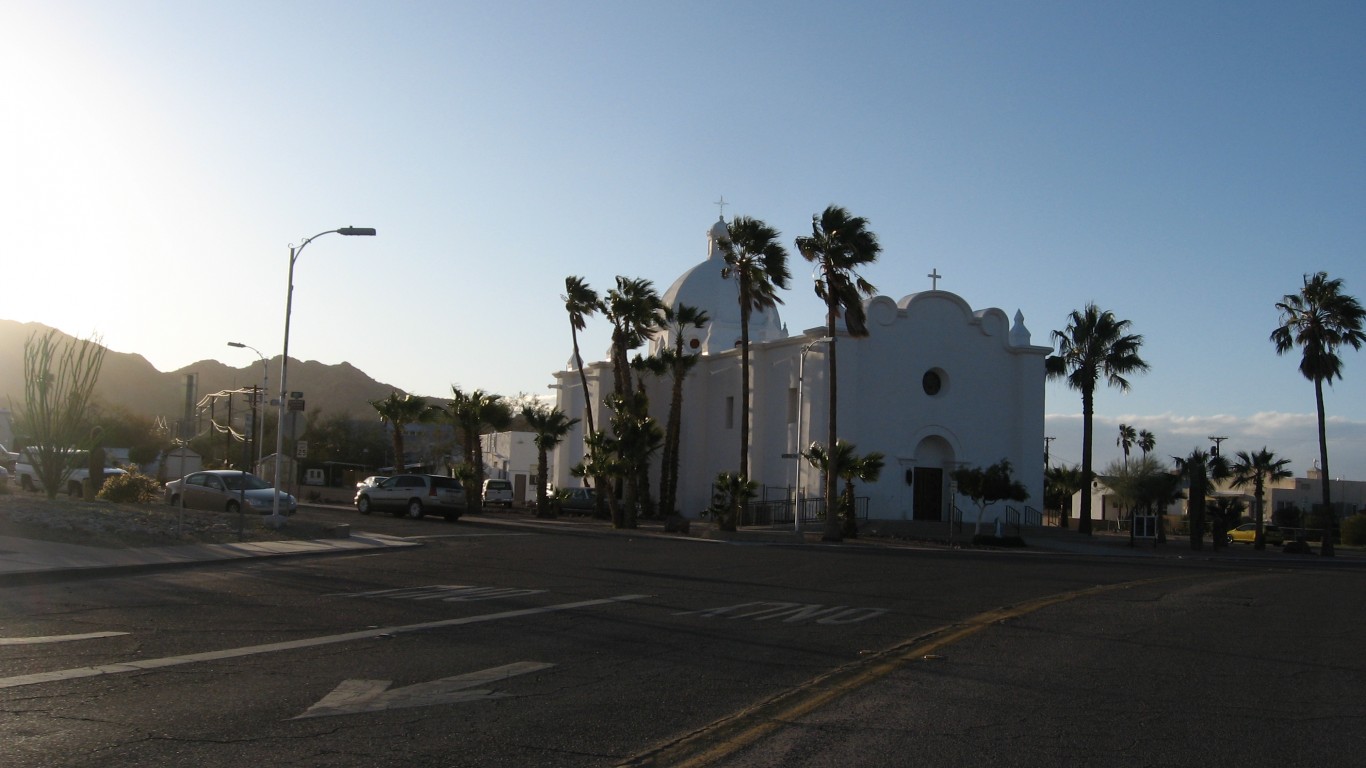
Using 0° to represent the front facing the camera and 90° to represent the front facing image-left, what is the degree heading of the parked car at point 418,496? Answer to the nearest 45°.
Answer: approximately 135°

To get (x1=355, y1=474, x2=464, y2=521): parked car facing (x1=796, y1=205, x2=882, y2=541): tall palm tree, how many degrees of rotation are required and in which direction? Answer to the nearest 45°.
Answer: approximately 135° to its right

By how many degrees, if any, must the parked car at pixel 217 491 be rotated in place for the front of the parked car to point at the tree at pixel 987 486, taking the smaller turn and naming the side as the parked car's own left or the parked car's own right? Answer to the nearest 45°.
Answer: approximately 45° to the parked car's own left

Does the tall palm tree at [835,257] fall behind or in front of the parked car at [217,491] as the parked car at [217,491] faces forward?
in front

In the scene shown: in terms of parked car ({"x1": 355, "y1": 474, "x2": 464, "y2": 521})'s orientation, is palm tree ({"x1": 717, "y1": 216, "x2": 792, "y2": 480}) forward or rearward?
rearward

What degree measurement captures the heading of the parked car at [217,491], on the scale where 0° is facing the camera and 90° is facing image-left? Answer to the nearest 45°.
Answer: approximately 315°

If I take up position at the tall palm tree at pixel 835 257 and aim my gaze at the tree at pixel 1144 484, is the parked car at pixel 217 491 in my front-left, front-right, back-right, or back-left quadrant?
back-left
